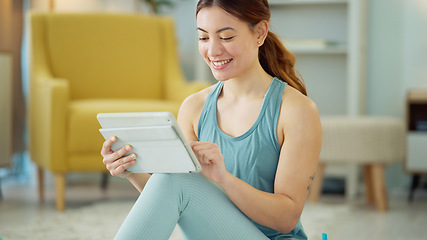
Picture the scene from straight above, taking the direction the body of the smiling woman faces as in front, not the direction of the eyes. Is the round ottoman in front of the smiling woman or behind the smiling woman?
behind

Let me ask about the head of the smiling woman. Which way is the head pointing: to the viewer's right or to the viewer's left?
to the viewer's left

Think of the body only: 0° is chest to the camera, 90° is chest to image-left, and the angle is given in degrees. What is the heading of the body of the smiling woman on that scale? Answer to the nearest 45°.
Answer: approximately 45°

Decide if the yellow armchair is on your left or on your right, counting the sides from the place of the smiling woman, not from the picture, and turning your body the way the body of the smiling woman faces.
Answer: on your right
